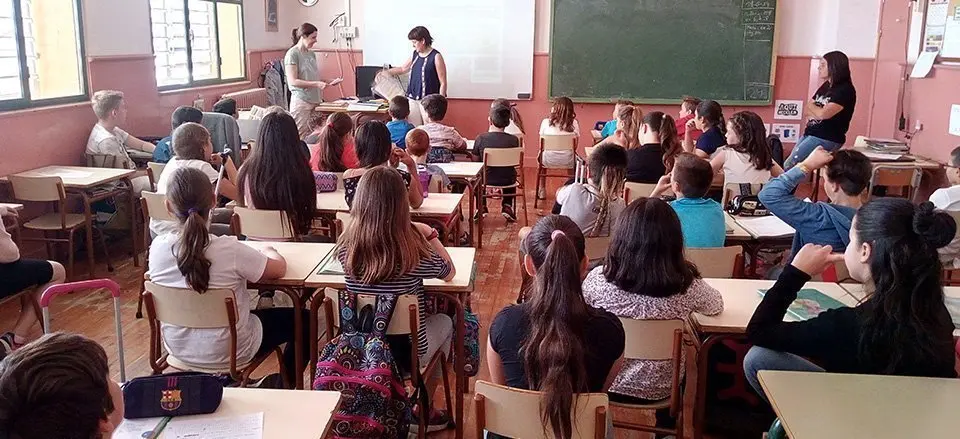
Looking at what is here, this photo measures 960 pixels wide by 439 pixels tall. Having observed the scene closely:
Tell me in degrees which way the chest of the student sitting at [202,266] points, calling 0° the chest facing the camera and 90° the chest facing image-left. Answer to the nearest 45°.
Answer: approximately 225°

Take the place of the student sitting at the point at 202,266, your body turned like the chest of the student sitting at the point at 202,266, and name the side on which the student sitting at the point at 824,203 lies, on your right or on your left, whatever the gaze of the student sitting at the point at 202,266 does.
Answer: on your right

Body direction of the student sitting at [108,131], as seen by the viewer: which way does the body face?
to the viewer's right

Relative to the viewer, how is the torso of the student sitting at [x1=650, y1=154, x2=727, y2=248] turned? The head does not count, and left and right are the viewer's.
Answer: facing away from the viewer and to the left of the viewer

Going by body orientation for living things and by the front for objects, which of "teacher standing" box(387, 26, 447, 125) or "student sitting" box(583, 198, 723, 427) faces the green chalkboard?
the student sitting

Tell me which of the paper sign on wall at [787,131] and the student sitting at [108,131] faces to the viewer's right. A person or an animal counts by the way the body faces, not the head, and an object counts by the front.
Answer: the student sitting

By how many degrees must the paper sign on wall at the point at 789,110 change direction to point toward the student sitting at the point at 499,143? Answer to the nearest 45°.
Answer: approximately 45° to its right

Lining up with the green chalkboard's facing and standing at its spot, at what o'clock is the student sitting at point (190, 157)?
The student sitting is roughly at 1 o'clock from the green chalkboard.

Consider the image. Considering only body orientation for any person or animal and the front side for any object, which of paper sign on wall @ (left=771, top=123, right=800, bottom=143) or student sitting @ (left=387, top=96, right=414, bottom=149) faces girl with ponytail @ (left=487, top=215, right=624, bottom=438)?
the paper sign on wall

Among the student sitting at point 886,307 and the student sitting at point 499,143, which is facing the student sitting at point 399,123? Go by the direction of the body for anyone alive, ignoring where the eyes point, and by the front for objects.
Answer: the student sitting at point 886,307

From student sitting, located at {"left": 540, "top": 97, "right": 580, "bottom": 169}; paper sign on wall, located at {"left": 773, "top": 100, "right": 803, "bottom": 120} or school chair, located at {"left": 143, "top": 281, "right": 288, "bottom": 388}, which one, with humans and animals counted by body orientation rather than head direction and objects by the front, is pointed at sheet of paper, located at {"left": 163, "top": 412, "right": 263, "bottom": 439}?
the paper sign on wall

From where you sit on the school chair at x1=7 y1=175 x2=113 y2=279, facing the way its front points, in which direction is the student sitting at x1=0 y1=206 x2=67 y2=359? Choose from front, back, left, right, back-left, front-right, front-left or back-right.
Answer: back-right

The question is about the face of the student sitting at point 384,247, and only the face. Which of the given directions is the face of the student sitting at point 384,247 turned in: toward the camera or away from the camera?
away from the camera

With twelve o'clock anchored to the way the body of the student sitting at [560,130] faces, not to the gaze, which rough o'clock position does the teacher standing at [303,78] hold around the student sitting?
The teacher standing is roughly at 10 o'clock from the student sitting.

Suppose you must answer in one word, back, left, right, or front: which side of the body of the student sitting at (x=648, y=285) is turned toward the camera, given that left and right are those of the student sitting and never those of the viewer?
back
